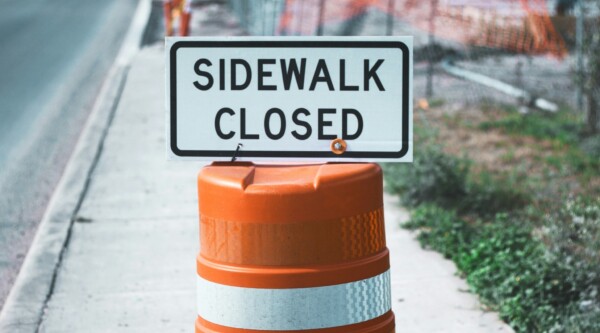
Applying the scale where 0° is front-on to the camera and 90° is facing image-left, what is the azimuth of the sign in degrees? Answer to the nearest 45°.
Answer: approximately 0°
